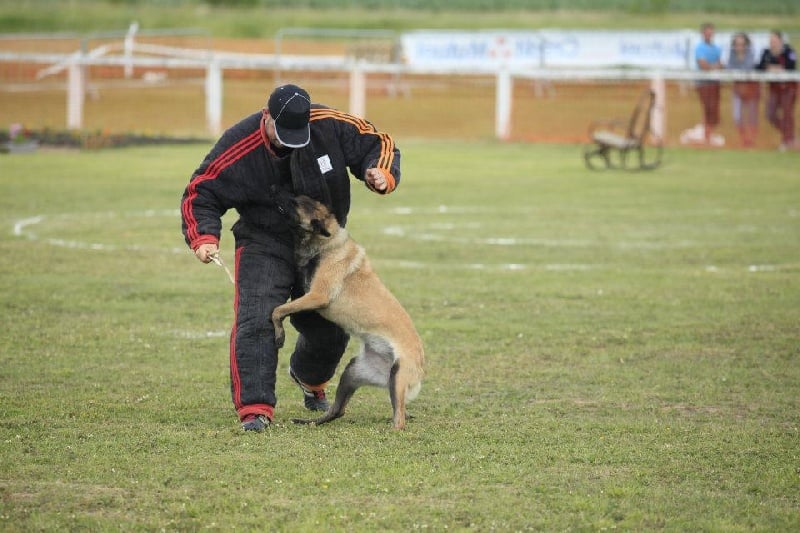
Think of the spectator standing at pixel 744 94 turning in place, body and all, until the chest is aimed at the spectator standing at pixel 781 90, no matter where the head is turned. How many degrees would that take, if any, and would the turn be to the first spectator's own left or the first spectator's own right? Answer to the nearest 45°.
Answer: approximately 45° to the first spectator's own left

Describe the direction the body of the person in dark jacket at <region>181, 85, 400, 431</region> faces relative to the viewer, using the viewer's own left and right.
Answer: facing the viewer

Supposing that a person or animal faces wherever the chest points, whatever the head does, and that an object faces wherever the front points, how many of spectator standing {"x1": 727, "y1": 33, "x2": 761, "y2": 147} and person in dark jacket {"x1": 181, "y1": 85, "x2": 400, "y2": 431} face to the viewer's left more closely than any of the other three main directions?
0

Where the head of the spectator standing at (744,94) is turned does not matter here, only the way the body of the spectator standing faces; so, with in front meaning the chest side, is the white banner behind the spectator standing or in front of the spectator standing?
behind

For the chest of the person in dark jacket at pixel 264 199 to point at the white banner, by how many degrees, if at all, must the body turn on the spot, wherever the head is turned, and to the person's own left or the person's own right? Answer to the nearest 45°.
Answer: approximately 180°

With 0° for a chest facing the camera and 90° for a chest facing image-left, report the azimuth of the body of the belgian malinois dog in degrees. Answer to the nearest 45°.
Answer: approximately 90°

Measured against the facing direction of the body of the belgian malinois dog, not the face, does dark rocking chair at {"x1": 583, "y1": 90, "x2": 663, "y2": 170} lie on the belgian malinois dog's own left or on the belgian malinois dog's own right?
on the belgian malinois dog's own right

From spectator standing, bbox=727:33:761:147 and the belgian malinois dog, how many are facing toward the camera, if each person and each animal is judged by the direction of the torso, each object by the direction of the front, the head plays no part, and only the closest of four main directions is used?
1

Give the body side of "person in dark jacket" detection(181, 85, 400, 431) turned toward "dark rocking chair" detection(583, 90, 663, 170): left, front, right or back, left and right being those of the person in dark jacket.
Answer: back

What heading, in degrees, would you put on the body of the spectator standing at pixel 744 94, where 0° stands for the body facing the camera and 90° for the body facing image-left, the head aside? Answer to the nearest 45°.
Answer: approximately 0°
